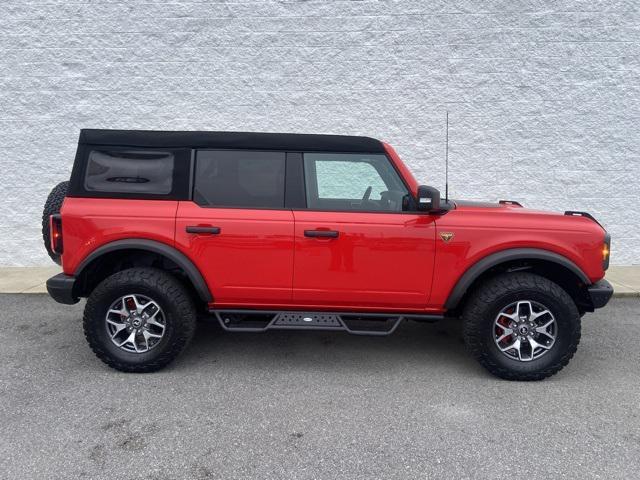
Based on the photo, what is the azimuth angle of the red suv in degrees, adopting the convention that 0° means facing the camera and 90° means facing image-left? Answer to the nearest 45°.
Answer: approximately 270°
